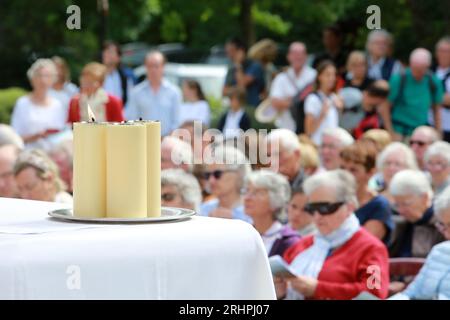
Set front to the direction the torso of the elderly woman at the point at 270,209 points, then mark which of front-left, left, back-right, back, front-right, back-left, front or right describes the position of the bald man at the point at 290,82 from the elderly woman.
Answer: back-right

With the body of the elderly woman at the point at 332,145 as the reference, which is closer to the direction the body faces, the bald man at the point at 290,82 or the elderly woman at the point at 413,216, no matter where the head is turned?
the elderly woman

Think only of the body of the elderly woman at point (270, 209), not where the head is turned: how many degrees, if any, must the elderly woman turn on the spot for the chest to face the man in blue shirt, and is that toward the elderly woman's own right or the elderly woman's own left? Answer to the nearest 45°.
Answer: approximately 135° to the elderly woman's own right

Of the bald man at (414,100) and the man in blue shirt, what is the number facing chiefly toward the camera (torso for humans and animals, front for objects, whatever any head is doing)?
2

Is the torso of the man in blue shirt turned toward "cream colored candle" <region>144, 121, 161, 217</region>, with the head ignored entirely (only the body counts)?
yes

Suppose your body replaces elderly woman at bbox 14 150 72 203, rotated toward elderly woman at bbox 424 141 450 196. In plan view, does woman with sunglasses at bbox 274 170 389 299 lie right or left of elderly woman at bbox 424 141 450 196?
right

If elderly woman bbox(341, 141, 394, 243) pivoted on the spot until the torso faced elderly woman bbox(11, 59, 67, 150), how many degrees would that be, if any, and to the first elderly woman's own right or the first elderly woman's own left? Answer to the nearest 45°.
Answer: approximately 90° to the first elderly woman's own right

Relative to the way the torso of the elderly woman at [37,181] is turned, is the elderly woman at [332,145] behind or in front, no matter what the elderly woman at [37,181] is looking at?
behind

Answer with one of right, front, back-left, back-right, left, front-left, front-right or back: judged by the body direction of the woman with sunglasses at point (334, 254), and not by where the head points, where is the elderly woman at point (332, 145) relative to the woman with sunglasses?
back-right
